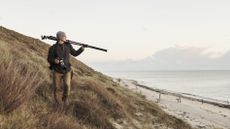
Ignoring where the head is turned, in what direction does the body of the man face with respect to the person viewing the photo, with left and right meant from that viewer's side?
facing the viewer and to the right of the viewer
